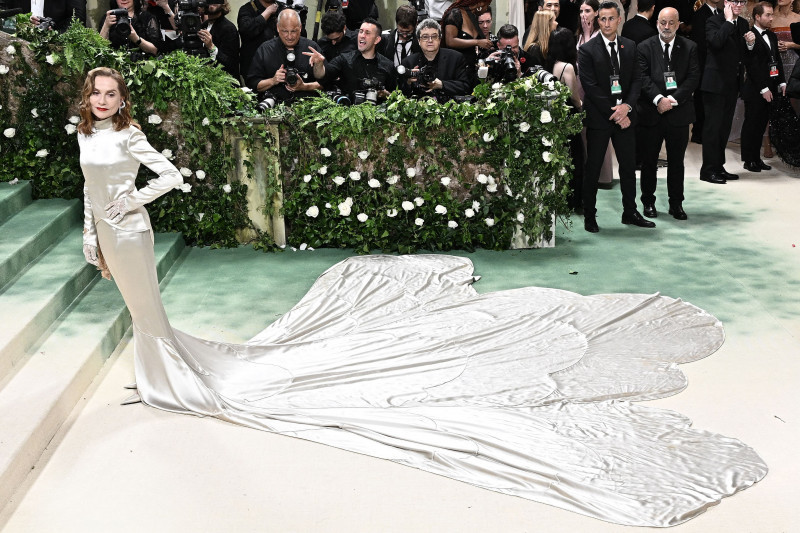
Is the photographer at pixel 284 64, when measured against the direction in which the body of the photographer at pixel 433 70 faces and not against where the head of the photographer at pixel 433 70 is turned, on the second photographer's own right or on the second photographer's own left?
on the second photographer's own right

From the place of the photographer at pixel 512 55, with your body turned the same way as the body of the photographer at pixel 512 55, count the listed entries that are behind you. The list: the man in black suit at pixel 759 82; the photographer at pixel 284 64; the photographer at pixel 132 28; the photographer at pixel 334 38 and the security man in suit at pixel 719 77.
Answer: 2

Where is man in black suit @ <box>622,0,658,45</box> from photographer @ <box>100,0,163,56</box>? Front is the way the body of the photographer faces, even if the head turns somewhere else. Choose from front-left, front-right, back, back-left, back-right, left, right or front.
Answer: left

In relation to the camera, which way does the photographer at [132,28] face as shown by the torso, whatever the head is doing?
toward the camera

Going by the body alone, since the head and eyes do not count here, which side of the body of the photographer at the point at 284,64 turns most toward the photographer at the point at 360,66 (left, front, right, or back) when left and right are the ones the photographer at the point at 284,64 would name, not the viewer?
left

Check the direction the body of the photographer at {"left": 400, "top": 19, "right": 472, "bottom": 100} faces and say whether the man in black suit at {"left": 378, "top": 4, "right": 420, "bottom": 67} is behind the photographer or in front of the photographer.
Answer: behind

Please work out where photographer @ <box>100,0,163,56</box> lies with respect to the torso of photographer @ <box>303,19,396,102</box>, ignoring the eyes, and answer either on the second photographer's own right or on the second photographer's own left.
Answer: on the second photographer's own right

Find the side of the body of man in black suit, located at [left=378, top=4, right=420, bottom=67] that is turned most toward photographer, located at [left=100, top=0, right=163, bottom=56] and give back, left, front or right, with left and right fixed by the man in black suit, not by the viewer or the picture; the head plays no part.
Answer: right

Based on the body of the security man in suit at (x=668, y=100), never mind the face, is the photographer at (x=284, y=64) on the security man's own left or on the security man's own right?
on the security man's own right

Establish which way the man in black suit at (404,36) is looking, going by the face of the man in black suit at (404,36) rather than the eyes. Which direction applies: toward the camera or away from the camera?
toward the camera

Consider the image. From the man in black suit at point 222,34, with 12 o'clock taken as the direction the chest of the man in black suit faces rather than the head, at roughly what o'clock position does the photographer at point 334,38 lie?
The photographer is roughly at 8 o'clock from the man in black suit.

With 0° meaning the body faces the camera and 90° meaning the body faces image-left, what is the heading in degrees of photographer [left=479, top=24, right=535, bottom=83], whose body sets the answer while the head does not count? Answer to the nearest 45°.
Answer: approximately 45°

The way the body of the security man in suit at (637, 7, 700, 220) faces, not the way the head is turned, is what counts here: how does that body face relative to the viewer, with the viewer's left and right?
facing the viewer

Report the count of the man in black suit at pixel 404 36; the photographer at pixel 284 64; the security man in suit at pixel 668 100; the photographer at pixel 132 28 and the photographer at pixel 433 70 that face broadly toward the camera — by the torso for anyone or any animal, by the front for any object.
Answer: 5

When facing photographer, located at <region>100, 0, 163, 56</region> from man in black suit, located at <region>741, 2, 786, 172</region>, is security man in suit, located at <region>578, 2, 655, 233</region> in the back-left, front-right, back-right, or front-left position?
front-left

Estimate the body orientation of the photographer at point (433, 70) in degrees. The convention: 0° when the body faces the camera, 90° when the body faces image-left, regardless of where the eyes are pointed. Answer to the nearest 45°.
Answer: approximately 0°

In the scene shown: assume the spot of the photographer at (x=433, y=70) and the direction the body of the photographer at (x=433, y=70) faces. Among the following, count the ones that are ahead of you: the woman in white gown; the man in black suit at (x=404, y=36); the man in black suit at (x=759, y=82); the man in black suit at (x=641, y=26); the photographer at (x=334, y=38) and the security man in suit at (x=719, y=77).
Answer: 1
